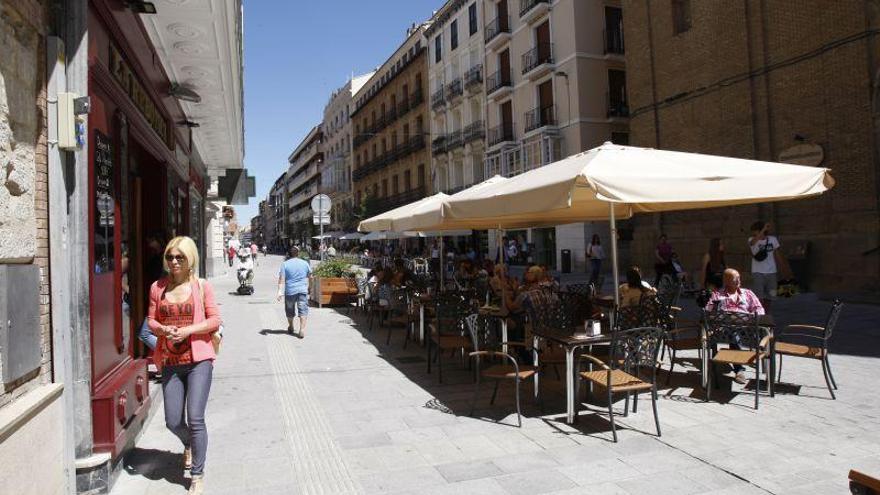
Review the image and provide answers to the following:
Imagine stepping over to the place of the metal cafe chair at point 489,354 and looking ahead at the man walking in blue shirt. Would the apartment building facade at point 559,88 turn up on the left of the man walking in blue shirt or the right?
right

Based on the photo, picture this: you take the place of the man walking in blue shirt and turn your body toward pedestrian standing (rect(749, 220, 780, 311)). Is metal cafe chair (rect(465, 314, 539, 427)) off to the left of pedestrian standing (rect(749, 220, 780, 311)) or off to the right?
right

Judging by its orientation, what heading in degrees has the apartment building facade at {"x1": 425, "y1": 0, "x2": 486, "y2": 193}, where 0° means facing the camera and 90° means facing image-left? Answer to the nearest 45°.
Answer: approximately 45°

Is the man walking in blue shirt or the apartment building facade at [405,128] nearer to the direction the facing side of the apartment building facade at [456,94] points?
the man walking in blue shirt

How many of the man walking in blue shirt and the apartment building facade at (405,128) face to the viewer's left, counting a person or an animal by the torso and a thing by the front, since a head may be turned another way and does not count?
1

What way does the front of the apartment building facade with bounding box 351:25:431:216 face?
to the viewer's left
